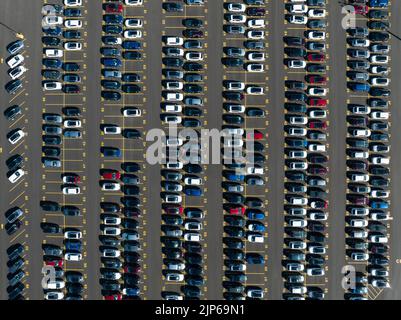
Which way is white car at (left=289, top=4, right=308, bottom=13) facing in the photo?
to the viewer's right

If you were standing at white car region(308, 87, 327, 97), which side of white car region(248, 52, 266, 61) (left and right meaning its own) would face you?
back

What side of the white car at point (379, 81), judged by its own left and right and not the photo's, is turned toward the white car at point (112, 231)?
front

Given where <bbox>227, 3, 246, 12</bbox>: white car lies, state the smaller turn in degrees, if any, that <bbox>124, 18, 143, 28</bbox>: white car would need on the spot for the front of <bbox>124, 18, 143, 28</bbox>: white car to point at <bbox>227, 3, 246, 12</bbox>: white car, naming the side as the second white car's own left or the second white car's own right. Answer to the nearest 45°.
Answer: approximately 180°

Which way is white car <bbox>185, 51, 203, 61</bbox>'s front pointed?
to the viewer's left

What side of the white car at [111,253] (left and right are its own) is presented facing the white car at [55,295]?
back

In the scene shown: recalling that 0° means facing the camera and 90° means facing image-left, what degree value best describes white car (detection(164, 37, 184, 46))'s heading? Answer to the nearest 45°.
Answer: approximately 270°

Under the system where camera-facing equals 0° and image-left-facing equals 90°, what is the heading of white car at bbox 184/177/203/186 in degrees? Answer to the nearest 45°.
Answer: approximately 90°

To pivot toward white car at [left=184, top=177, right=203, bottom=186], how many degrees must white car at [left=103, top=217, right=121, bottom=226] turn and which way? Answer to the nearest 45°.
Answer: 0° — it already faces it

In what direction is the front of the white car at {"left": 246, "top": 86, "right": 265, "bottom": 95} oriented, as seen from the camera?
facing to the left of the viewer

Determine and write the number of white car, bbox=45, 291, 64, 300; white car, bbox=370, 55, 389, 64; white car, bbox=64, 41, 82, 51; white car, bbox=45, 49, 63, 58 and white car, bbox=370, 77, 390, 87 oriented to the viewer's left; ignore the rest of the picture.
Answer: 3

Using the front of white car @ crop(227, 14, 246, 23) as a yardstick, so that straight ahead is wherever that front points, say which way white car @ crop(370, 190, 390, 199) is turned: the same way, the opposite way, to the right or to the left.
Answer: the opposite way

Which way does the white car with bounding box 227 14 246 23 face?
to the viewer's right
